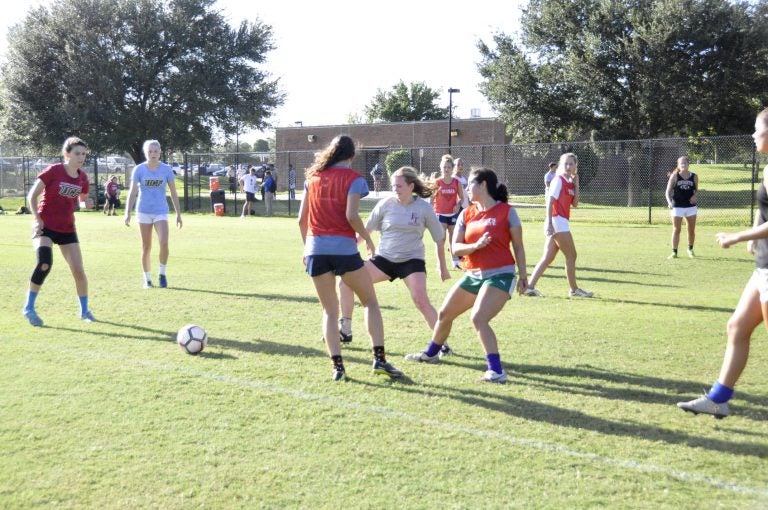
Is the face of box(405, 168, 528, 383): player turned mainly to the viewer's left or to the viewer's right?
to the viewer's left

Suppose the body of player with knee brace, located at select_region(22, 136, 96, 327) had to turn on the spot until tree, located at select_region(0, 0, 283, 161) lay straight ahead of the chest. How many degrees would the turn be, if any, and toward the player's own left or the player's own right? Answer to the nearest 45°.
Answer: approximately 135° to the player's own left

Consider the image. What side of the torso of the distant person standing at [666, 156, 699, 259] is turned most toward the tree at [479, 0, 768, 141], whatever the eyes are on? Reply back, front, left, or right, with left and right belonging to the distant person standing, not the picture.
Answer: back

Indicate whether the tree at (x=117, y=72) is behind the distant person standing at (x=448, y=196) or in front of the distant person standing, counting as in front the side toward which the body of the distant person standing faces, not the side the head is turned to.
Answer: behind

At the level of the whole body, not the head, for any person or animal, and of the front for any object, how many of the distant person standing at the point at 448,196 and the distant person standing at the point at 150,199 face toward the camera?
2

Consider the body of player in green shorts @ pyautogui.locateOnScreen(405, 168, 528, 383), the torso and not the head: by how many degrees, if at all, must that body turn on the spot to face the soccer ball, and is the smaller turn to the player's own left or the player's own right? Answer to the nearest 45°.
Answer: approximately 45° to the player's own right

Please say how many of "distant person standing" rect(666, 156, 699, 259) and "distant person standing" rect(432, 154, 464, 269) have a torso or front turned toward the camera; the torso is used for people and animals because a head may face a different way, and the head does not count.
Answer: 2

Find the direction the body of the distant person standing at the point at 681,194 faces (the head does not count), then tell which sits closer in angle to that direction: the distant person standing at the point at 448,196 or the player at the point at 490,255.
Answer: the player

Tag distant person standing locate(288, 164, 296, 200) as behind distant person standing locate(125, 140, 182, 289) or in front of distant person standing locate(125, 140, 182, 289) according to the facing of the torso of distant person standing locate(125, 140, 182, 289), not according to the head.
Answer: behind
